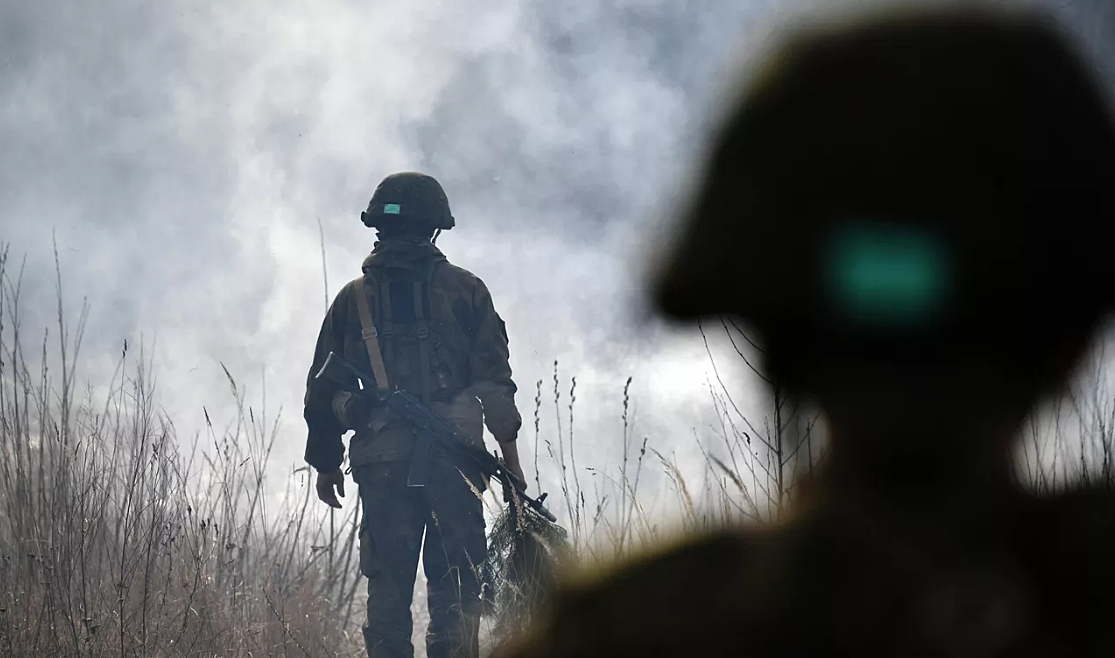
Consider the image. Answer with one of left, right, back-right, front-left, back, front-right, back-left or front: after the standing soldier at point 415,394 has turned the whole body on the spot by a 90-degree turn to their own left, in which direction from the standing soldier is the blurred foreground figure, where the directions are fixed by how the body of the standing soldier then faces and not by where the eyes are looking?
left

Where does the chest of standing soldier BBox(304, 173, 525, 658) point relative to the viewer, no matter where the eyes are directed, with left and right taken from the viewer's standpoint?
facing away from the viewer
